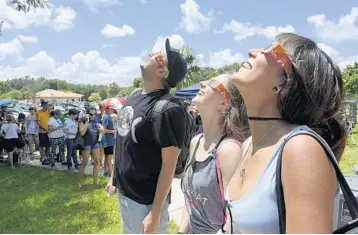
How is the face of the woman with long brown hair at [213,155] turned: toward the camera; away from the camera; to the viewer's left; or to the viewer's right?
to the viewer's left

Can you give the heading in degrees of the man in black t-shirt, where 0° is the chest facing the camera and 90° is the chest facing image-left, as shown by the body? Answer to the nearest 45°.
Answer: approximately 45°

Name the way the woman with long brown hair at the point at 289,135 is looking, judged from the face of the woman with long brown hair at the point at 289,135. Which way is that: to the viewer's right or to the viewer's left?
to the viewer's left

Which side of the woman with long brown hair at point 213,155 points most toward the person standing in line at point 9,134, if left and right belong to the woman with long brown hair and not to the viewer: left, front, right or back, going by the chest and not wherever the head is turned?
right

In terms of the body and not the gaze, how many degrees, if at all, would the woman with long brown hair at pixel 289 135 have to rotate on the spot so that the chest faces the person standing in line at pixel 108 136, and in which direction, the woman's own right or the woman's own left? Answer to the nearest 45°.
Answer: approximately 90° to the woman's own right

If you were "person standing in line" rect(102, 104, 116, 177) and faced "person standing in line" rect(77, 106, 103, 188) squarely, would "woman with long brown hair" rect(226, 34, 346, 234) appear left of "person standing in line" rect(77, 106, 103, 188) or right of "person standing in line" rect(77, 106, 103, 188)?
left

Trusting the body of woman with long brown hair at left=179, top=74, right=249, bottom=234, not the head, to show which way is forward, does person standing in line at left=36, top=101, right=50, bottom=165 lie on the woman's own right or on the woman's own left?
on the woman's own right

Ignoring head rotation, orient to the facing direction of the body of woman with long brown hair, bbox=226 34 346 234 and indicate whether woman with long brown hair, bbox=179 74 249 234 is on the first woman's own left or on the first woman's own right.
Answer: on the first woman's own right

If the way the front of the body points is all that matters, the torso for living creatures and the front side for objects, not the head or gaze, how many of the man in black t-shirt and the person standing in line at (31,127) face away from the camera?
0

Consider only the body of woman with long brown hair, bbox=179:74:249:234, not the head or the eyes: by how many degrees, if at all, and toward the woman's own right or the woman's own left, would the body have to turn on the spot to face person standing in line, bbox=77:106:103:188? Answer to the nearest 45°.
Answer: approximately 90° to the woman's own right
